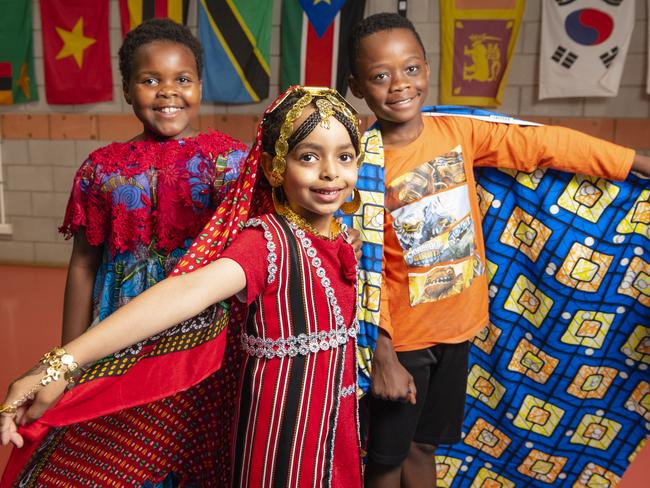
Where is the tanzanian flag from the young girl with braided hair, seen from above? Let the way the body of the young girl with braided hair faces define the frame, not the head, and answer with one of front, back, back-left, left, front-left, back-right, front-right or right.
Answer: back-left

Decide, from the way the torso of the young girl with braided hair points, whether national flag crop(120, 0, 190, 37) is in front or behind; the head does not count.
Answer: behind

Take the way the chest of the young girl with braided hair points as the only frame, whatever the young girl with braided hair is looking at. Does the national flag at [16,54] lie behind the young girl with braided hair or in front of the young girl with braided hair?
behind

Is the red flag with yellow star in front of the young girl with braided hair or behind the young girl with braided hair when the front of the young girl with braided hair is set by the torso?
behind

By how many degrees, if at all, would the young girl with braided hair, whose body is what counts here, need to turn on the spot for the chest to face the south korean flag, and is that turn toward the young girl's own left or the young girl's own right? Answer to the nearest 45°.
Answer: approximately 90° to the young girl's own left

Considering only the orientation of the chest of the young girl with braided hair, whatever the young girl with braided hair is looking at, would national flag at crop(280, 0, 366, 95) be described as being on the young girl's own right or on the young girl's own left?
on the young girl's own left

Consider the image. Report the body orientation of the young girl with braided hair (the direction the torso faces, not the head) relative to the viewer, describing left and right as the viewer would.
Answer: facing the viewer and to the right of the viewer
